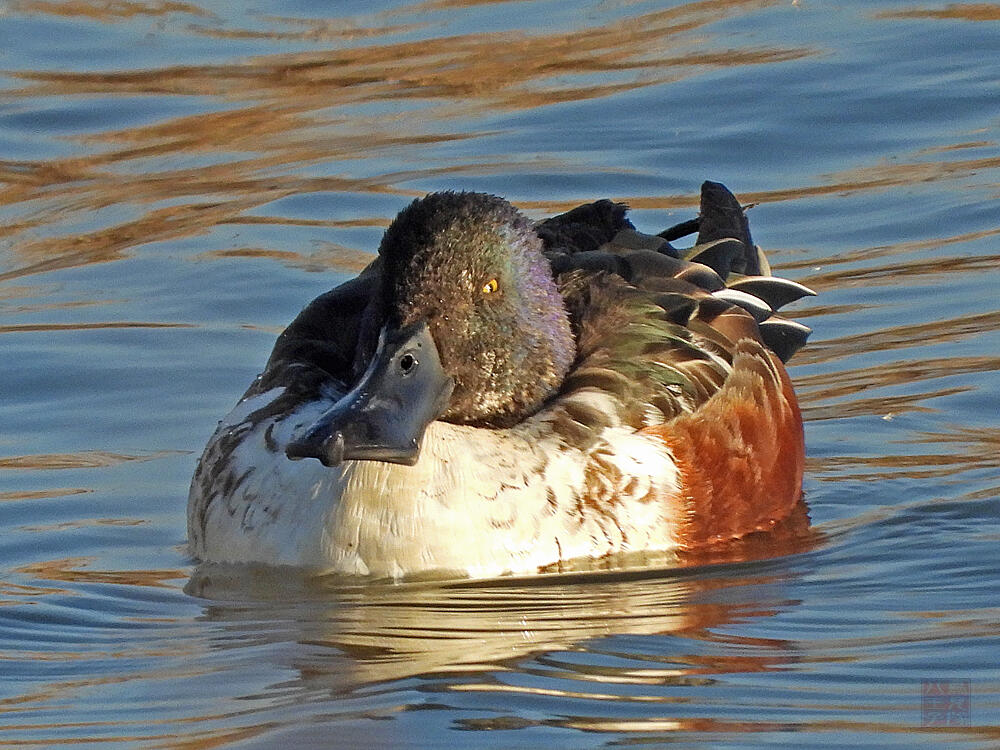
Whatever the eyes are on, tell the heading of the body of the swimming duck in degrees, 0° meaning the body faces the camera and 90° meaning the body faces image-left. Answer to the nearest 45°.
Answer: approximately 45°
